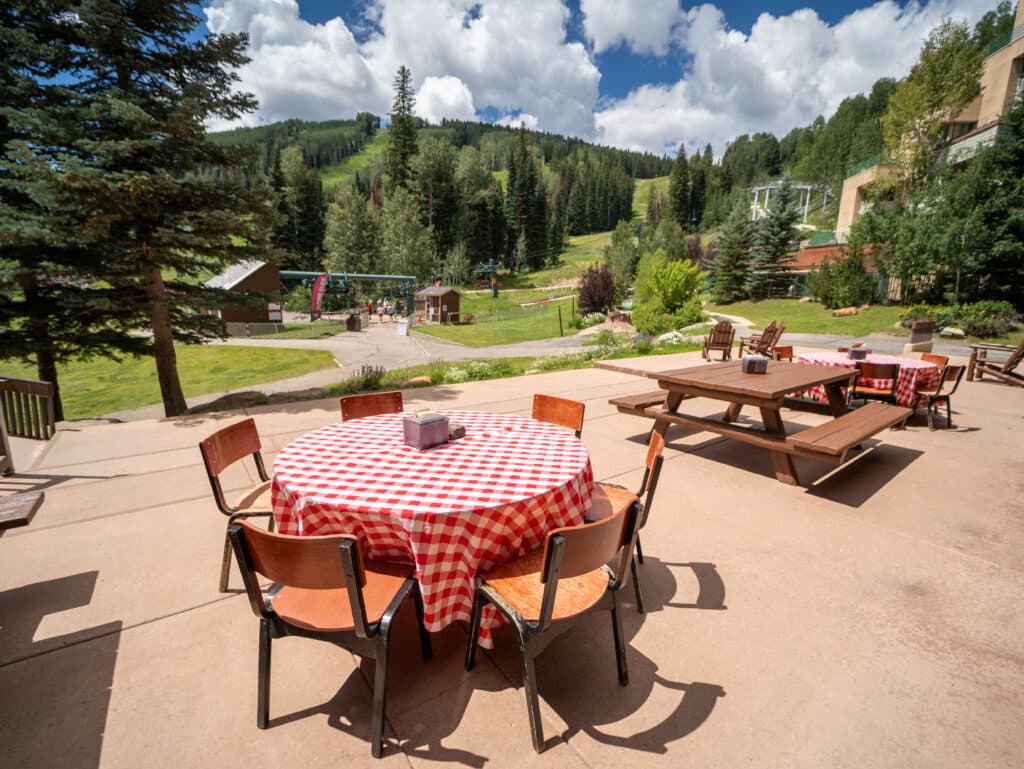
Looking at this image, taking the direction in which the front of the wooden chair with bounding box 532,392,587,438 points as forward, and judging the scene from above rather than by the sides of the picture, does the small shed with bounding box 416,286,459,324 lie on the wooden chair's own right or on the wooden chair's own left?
on the wooden chair's own right

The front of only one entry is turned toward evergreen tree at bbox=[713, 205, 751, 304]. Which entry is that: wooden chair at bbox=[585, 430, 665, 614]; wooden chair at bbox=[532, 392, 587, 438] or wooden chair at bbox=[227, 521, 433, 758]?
wooden chair at bbox=[227, 521, 433, 758]

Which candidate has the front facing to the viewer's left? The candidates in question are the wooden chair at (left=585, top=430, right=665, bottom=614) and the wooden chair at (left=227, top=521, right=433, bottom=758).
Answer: the wooden chair at (left=585, top=430, right=665, bottom=614)

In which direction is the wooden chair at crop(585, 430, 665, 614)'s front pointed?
to the viewer's left

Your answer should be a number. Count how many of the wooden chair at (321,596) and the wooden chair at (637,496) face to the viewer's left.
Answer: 1

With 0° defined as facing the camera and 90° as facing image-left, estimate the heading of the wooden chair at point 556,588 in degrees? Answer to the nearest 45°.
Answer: approximately 135°

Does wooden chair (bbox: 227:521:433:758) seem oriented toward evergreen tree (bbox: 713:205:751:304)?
yes

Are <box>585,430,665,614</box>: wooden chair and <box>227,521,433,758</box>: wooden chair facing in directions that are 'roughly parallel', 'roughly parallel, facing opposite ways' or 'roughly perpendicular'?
roughly perpendicular

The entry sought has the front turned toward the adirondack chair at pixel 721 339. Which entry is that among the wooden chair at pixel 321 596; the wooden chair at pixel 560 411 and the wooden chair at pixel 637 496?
the wooden chair at pixel 321 596

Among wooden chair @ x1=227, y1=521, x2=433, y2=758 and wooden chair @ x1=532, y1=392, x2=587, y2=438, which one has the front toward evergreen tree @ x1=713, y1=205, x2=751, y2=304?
wooden chair @ x1=227, y1=521, x2=433, y2=758

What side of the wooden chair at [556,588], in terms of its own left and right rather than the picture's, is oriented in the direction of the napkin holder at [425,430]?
front

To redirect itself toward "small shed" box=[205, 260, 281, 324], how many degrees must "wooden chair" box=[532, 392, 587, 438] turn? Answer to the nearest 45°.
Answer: approximately 90° to its right
